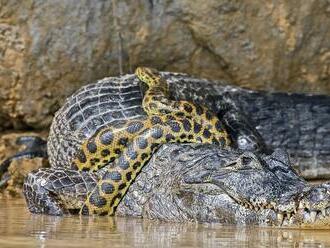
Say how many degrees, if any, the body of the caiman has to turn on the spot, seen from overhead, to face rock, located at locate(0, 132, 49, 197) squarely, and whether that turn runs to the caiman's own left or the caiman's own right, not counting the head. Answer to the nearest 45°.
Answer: approximately 135° to the caiman's own left

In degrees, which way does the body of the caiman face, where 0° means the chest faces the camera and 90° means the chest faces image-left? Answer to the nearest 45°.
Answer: approximately 270°
